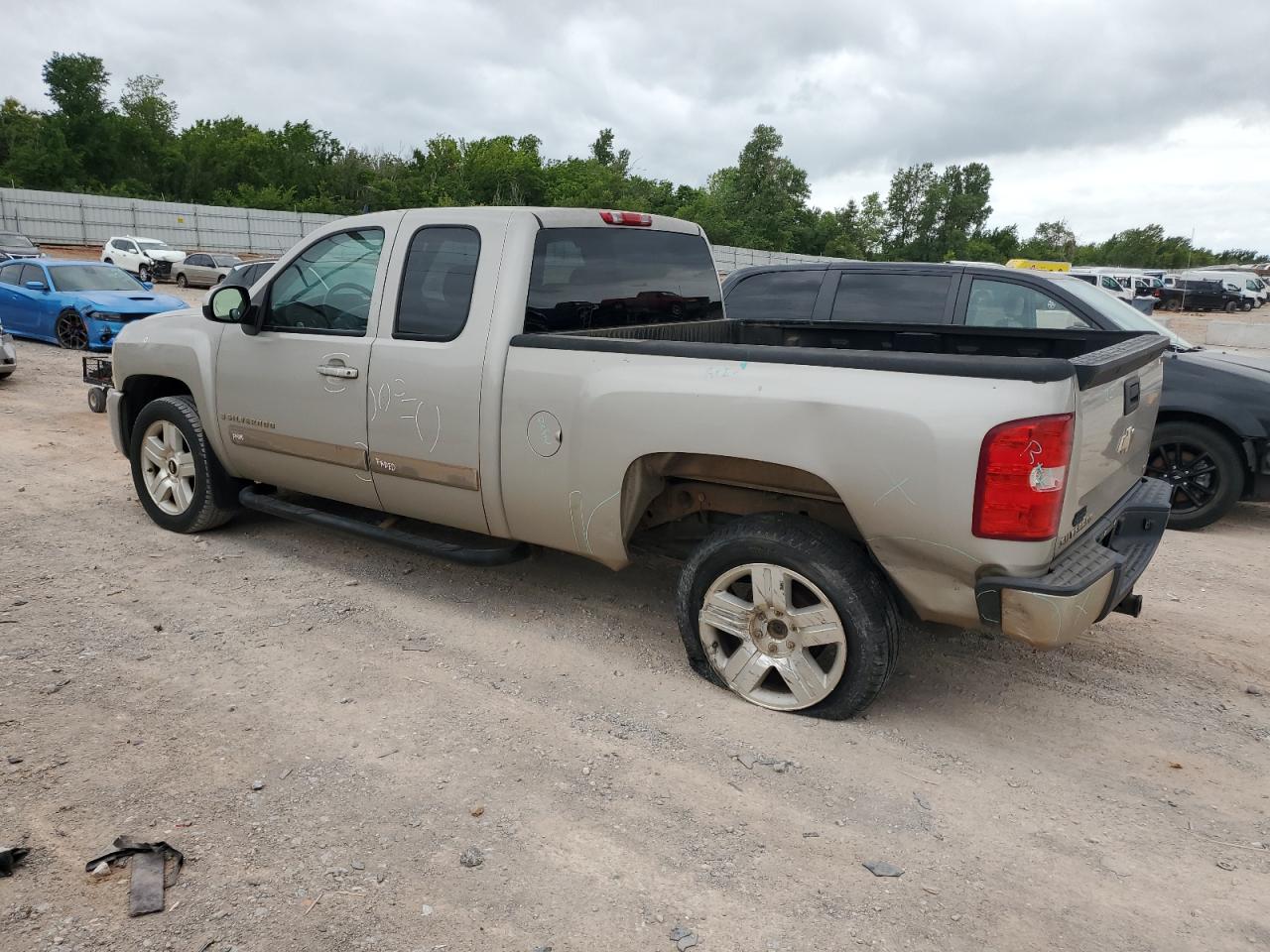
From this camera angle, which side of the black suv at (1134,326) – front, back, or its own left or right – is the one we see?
right

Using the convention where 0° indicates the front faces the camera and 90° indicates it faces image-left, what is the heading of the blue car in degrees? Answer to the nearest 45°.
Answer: approximately 315°

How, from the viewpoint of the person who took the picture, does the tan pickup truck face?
facing away from the viewer and to the left of the viewer

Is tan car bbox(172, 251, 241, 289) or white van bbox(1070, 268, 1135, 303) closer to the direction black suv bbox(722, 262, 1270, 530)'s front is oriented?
the white van

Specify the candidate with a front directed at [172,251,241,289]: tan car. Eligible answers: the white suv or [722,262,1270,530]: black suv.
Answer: the white suv

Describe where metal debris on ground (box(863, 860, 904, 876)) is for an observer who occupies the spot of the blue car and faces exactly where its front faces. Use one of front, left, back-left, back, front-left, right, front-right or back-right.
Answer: front-right

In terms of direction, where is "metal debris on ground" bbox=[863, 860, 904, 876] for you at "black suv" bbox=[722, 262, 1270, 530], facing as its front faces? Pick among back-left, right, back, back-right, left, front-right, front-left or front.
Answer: right

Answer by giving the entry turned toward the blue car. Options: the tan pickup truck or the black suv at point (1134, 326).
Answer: the tan pickup truck

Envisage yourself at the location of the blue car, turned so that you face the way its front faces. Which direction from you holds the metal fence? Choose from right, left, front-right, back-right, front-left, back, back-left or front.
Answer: back-left

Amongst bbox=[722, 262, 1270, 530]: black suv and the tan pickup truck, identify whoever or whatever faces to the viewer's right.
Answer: the black suv

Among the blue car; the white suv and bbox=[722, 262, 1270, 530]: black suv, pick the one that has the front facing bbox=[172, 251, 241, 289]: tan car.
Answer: the white suv

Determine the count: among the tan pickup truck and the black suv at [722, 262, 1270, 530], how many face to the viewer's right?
1

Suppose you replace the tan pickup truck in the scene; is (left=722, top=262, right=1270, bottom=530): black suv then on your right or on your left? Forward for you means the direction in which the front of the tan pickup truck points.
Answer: on your right

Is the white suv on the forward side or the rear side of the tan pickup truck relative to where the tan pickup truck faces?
on the forward side

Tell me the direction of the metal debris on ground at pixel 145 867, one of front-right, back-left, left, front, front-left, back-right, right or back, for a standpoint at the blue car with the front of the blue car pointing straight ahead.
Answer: front-right
